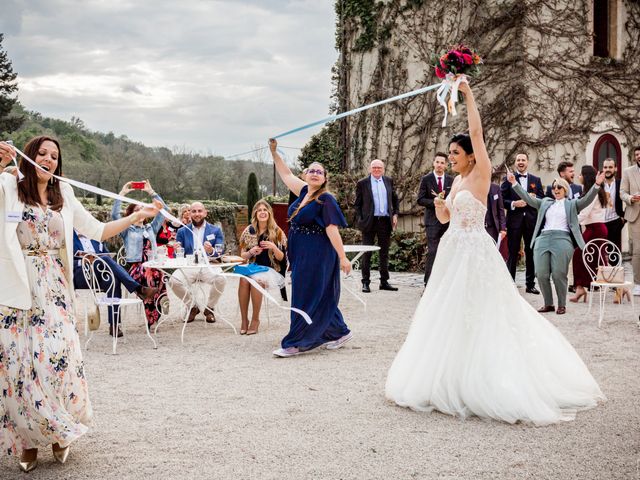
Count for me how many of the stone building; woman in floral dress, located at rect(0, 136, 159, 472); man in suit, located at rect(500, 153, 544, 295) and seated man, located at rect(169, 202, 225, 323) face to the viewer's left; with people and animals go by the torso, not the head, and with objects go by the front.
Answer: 0

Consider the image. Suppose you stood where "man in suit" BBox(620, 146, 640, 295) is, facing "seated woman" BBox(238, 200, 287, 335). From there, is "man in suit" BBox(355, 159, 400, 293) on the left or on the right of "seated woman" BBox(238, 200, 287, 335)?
right

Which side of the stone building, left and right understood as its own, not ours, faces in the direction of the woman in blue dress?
front

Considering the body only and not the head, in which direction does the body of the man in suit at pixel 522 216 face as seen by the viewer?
toward the camera

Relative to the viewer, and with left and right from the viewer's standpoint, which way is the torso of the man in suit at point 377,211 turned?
facing the viewer

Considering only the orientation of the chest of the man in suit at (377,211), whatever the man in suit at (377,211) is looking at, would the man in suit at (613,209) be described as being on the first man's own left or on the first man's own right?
on the first man's own left

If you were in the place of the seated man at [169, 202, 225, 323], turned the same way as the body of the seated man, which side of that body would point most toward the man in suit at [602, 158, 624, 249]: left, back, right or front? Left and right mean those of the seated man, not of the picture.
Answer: left

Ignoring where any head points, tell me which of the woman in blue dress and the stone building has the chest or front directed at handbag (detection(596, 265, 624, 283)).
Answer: the stone building

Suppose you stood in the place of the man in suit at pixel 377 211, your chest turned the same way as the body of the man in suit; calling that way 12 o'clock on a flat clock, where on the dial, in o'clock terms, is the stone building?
The stone building is roughly at 7 o'clock from the man in suit.

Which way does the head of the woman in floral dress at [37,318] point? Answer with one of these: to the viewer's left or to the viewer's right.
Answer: to the viewer's right

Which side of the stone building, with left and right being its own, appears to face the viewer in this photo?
front

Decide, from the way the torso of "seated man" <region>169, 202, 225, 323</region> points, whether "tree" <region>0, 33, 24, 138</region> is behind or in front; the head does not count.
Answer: behind

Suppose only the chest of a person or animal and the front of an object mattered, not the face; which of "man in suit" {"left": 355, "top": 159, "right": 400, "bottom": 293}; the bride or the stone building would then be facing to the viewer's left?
the bride
